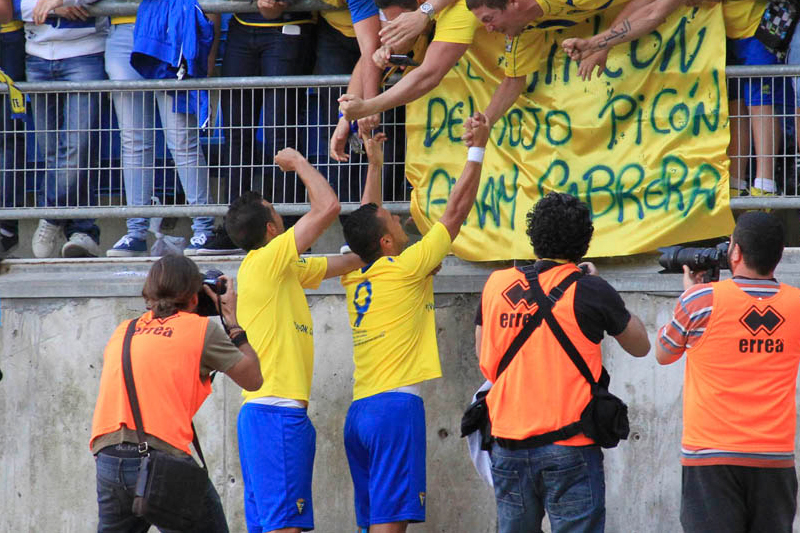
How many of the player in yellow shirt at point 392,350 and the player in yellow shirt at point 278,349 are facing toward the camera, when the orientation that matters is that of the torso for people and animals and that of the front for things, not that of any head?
0

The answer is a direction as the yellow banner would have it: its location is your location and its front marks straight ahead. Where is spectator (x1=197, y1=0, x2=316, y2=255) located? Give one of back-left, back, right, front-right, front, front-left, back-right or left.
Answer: right

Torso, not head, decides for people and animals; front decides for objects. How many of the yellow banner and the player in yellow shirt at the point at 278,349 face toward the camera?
1

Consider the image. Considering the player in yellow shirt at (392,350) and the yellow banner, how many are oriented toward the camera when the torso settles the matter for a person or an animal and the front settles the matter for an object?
1

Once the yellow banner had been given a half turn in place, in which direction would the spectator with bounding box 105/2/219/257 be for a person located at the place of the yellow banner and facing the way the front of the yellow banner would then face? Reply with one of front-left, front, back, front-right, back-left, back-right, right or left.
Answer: left

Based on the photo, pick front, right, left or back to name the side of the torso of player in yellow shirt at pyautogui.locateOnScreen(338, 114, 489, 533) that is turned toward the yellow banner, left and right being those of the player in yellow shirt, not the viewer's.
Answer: front

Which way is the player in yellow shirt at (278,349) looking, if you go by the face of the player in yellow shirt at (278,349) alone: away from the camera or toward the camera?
away from the camera

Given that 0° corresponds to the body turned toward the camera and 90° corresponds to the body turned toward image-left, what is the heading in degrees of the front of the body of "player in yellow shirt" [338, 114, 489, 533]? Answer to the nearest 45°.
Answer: approximately 225°

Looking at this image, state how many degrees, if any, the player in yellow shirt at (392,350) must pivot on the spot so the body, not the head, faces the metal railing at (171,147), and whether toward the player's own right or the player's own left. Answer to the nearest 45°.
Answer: approximately 90° to the player's own left

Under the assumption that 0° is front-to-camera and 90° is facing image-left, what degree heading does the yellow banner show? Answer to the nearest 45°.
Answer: approximately 0°
